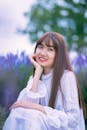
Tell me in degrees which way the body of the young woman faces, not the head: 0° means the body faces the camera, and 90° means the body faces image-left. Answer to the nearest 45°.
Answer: approximately 45°

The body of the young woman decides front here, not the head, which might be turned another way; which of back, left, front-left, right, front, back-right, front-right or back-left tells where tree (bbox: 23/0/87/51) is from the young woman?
back-right
